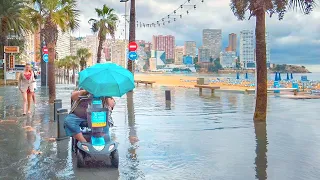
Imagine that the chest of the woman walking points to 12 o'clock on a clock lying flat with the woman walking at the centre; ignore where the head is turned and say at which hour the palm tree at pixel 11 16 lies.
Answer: The palm tree is roughly at 6 o'clock from the woman walking.

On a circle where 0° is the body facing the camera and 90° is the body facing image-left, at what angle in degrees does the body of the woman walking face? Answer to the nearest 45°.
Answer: approximately 0°

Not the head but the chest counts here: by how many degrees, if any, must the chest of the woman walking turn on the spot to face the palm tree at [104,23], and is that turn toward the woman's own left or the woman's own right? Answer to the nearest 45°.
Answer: approximately 180°

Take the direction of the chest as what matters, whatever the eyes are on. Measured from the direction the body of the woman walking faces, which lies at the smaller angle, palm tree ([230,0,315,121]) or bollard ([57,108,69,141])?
the bollard

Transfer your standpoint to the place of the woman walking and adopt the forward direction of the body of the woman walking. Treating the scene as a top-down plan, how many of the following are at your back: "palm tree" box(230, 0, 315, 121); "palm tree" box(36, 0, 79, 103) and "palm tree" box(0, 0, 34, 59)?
2

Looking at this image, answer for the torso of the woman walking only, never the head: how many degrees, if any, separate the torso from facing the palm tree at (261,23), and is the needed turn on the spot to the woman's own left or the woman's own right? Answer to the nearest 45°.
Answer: approximately 45° to the woman's own left

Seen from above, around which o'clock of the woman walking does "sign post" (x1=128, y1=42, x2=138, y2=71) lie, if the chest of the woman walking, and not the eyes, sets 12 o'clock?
The sign post is roughly at 7 o'clock from the woman walking.
